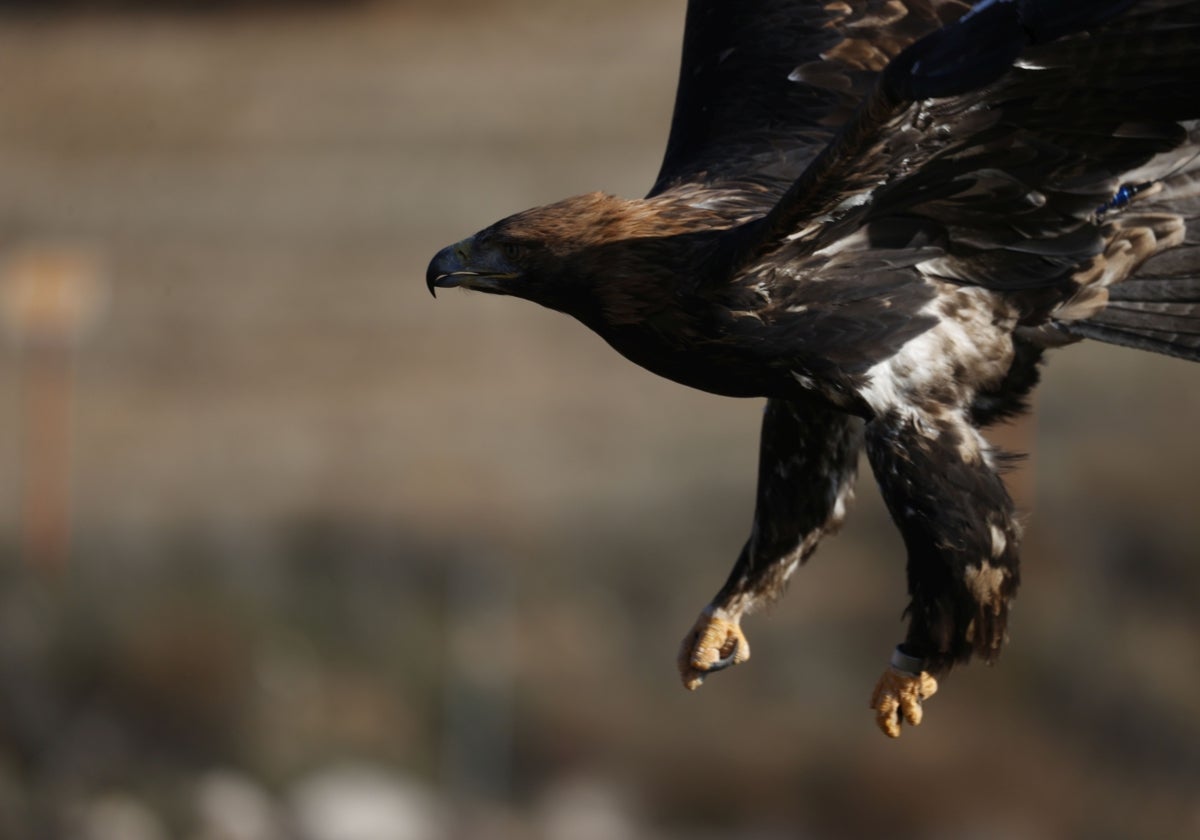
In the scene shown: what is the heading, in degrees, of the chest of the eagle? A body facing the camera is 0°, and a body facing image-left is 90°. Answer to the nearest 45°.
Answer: approximately 90°

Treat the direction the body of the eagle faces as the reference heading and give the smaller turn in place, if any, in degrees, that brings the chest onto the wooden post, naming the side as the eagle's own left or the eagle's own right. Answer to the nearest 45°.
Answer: approximately 45° to the eagle's own right
